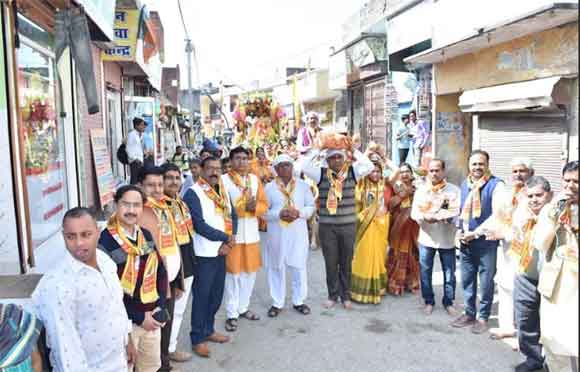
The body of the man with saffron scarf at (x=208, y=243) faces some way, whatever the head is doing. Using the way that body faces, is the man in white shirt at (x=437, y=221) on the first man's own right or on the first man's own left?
on the first man's own left

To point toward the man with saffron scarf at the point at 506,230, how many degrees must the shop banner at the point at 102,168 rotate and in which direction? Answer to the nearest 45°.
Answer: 0° — it already faces them

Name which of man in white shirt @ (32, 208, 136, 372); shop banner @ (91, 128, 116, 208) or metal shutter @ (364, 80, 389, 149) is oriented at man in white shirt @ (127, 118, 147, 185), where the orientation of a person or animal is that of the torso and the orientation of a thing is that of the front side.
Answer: the metal shutter

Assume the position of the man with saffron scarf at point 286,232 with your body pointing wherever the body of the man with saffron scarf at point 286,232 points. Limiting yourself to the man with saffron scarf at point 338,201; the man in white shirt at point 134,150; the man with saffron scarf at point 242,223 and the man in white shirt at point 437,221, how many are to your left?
2

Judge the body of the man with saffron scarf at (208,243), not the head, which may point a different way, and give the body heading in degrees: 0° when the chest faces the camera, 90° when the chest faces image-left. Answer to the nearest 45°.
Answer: approximately 315°

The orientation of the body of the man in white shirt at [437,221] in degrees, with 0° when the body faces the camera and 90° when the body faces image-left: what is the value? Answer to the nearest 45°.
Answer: approximately 0°

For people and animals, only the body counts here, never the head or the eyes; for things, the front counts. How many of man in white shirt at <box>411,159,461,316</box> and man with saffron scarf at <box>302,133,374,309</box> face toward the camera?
2

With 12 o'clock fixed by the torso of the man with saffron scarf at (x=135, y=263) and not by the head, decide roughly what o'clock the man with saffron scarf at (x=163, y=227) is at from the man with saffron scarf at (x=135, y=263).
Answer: the man with saffron scarf at (x=163, y=227) is roughly at 8 o'clock from the man with saffron scarf at (x=135, y=263).

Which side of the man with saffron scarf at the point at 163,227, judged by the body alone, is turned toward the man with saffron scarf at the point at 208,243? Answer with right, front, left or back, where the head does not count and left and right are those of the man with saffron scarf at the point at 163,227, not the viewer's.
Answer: left
